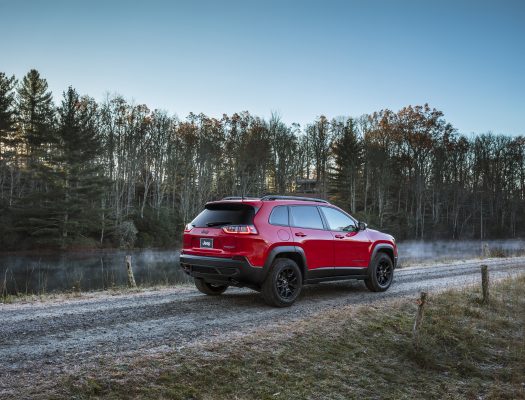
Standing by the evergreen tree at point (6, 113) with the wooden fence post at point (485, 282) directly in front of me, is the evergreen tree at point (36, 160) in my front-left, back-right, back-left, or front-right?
front-left

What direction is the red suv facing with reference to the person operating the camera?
facing away from the viewer and to the right of the viewer

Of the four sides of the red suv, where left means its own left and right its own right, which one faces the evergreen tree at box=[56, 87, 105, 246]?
left

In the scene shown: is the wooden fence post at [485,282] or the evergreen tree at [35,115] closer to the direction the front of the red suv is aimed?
the wooden fence post

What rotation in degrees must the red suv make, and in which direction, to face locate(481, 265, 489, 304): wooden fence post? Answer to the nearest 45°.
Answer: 0° — it already faces it

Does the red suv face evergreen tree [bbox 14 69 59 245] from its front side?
no

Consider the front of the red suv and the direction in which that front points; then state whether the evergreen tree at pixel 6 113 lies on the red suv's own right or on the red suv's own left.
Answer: on the red suv's own left

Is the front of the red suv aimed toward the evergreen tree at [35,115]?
no

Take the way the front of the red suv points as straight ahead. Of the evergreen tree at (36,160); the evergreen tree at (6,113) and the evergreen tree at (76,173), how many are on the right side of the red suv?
0

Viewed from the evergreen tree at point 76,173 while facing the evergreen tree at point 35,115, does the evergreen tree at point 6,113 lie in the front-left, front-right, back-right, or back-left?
front-left

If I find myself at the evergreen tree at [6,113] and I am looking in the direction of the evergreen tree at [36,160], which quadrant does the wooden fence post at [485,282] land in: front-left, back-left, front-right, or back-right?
front-right
